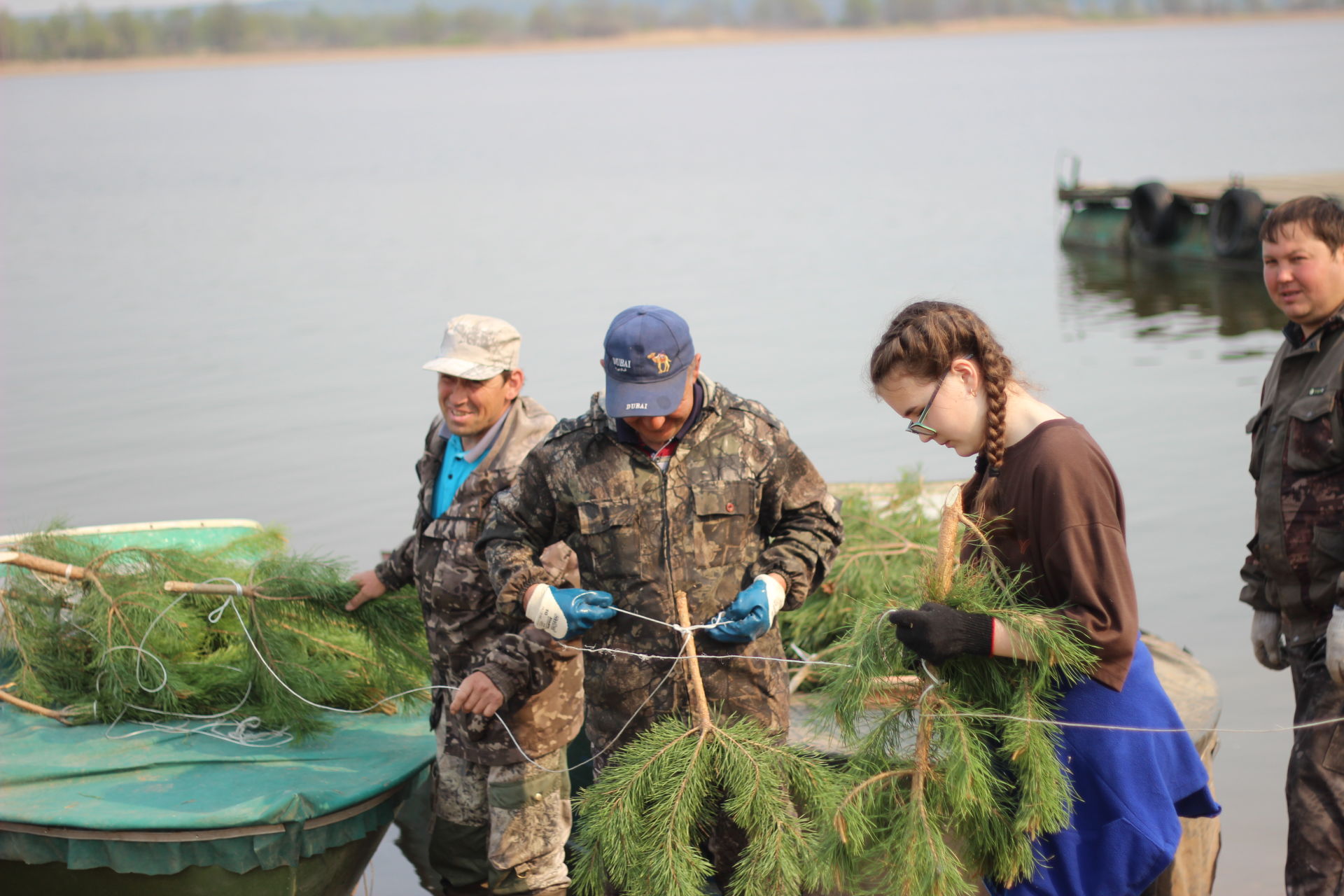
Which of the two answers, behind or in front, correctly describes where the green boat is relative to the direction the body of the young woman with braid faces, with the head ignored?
in front

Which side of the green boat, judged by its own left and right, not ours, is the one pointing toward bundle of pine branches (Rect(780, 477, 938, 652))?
front

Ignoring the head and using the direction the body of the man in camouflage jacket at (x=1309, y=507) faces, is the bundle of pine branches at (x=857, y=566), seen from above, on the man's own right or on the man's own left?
on the man's own right

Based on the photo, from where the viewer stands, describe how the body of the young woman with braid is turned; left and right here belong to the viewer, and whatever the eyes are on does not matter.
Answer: facing to the left of the viewer

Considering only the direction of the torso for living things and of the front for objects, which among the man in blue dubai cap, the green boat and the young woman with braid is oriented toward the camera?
the man in blue dubai cap

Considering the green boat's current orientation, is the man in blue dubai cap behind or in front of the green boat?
in front

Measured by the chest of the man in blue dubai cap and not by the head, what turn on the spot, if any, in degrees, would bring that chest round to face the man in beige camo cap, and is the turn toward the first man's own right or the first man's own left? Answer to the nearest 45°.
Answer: approximately 135° to the first man's own right

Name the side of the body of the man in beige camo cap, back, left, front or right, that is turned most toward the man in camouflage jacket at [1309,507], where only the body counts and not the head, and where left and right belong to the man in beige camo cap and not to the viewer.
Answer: left

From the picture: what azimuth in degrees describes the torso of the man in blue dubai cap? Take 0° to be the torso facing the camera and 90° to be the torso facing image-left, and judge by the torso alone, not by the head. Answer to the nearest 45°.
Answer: approximately 0°

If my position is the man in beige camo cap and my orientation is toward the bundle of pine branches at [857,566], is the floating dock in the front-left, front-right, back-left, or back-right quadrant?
front-left

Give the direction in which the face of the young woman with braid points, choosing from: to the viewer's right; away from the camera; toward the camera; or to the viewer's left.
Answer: to the viewer's left

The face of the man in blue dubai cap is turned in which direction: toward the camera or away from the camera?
toward the camera

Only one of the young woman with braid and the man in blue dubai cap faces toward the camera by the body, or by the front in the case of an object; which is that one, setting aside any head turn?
the man in blue dubai cap
